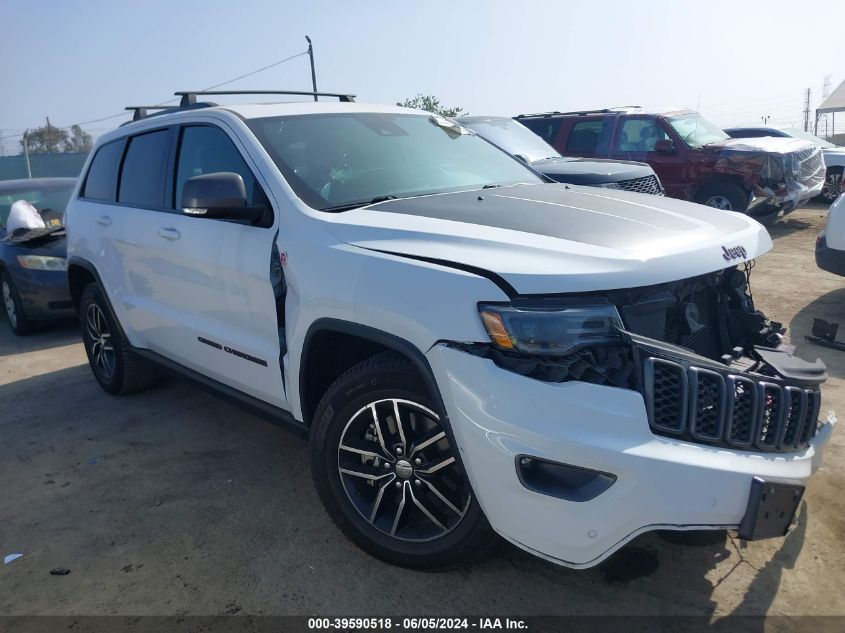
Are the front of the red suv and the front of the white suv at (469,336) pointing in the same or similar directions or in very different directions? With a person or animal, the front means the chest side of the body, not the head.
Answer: same or similar directions

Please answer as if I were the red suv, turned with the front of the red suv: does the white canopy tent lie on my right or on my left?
on my left

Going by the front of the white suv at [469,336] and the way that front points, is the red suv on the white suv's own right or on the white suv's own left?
on the white suv's own left

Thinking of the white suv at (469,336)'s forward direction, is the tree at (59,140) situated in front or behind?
behind

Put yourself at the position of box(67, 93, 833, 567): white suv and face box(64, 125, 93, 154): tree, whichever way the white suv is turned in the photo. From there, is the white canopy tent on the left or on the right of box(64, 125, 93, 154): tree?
right

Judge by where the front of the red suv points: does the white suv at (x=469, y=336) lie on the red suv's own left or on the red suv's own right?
on the red suv's own right

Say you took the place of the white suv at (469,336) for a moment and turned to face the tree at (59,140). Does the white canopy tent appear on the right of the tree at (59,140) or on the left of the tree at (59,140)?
right

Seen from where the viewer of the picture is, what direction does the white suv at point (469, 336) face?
facing the viewer and to the right of the viewer

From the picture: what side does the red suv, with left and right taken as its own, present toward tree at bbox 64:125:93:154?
back

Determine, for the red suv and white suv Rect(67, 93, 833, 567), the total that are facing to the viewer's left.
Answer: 0

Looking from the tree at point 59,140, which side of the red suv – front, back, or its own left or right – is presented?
back

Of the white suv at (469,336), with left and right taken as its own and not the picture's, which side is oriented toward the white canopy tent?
left

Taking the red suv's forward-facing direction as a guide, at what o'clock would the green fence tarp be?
The green fence tarp is roughly at 5 o'clock from the red suv.

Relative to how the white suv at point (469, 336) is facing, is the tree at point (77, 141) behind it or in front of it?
behind

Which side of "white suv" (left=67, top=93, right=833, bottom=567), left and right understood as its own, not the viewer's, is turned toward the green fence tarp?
back

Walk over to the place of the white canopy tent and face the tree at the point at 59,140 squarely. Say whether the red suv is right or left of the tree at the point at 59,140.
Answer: left
